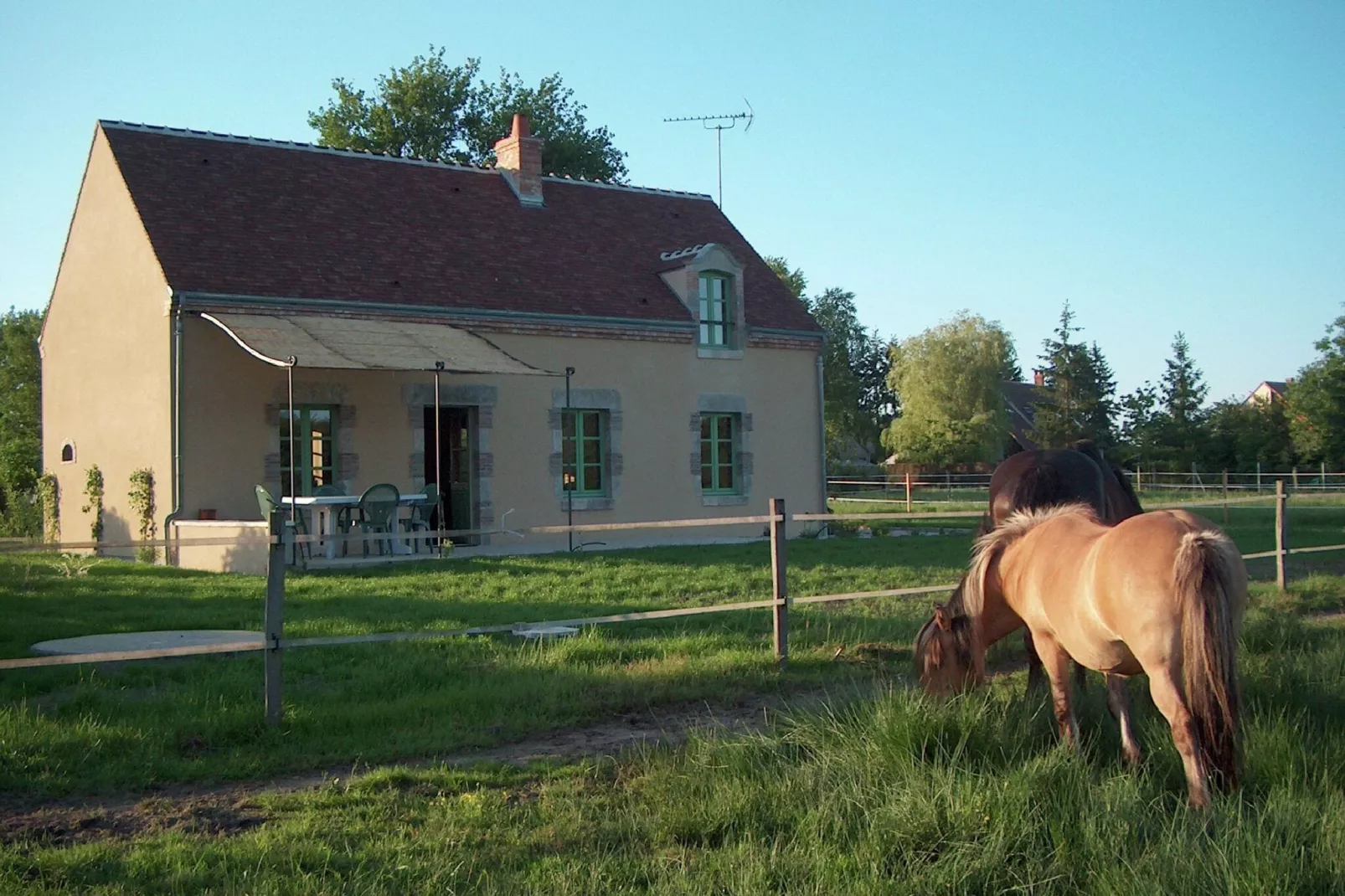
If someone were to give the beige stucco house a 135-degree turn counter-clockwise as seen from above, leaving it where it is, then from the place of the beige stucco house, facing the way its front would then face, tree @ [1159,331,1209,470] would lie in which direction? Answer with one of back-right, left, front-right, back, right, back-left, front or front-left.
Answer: front-right

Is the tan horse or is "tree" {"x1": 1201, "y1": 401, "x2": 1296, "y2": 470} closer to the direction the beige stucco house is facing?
the tan horse

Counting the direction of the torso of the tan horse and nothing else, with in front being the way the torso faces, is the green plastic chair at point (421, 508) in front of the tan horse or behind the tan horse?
in front

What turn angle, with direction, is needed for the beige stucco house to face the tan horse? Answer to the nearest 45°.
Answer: approximately 45° to its right

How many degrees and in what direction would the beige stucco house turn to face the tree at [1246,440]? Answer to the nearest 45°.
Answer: approximately 90° to its left

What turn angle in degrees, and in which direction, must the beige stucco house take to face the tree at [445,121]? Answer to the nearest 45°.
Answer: approximately 135° to its left

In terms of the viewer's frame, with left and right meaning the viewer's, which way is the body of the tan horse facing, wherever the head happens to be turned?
facing away from the viewer and to the left of the viewer

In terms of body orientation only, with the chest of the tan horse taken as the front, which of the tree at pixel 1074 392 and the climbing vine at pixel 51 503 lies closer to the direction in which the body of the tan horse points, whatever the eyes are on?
the climbing vine

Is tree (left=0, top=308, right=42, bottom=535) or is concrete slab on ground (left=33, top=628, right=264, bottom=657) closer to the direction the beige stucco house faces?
the concrete slab on ground

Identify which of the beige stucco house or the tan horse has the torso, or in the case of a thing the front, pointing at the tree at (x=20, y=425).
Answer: the tan horse

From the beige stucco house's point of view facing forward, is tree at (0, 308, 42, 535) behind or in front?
behind

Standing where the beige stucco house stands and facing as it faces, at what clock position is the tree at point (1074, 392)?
The tree is roughly at 9 o'clock from the beige stucco house.

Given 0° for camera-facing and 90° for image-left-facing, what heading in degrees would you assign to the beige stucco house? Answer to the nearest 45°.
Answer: approximately 315°

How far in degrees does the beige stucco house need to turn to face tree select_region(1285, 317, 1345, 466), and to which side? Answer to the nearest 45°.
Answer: approximately 90° to its left

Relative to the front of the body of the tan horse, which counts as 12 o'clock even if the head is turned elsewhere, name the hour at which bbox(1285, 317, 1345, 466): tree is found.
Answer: The tree is roughly at 2 o'clock from the tan horse.

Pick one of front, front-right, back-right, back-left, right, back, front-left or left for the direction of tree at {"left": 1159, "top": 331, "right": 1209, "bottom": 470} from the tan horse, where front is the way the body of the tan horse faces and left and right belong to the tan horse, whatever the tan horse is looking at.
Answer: front-right
